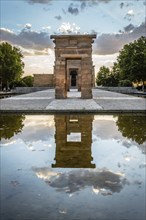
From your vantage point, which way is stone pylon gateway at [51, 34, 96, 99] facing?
toward the camera
